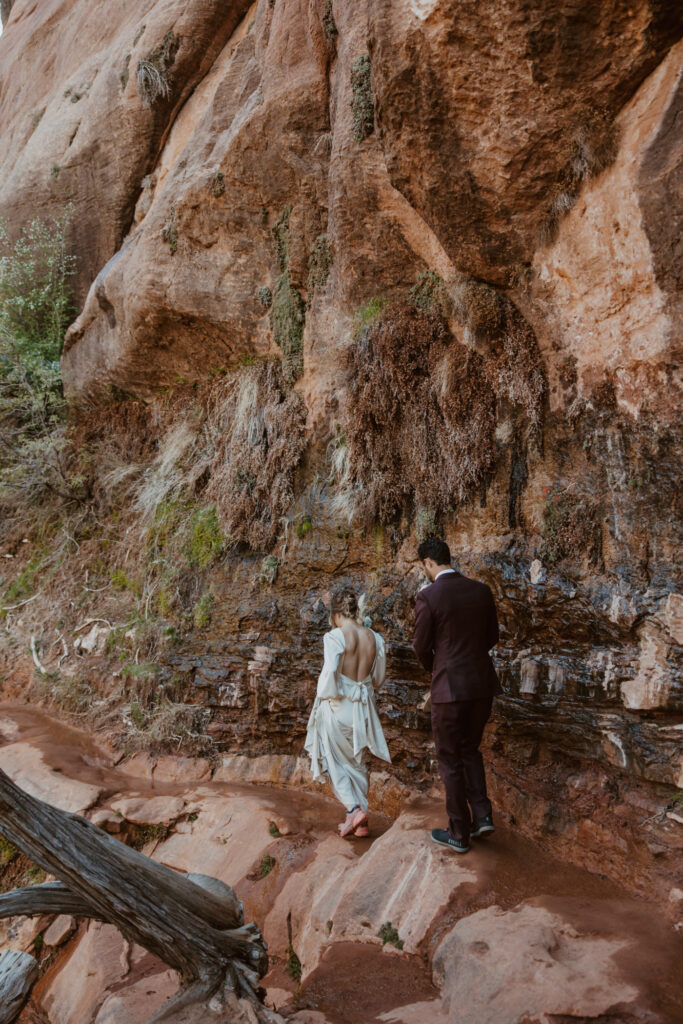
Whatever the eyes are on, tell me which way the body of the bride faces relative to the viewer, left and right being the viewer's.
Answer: facing away from the viewer and to the left of the viewer

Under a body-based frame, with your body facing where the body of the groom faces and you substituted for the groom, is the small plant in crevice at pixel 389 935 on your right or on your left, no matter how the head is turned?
on your left

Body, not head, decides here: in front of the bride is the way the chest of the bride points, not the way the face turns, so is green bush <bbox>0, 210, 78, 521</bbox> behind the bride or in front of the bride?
in front

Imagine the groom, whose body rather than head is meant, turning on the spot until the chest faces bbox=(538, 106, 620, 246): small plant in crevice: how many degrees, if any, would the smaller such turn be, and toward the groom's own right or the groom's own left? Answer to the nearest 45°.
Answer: approximately 90° to the groom's own right

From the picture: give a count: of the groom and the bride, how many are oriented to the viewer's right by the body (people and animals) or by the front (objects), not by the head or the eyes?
0
